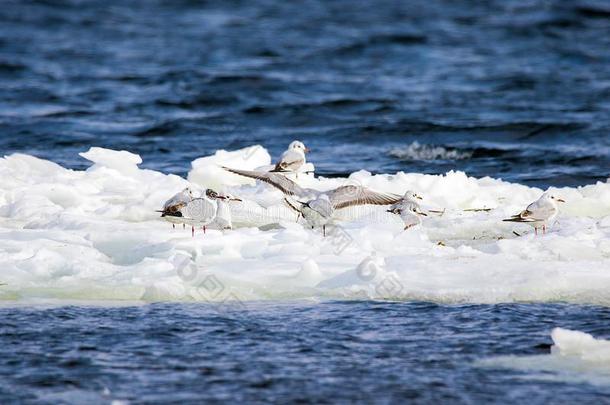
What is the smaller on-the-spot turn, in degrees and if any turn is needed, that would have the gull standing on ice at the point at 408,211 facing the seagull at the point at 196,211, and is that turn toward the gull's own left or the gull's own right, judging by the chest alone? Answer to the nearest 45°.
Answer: approximately 180°

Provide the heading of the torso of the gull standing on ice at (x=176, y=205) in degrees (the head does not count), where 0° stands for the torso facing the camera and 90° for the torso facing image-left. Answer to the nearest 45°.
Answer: approximately 270°

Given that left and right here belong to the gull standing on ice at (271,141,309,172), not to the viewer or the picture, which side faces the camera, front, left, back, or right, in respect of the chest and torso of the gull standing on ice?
right

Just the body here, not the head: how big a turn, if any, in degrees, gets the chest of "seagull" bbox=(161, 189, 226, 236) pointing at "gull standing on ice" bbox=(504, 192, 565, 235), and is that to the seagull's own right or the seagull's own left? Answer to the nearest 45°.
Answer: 0° — it already faces it

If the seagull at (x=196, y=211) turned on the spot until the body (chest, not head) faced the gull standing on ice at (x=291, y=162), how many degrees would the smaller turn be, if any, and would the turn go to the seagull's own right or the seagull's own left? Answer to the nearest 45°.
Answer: approximately 45° to the seagull's own left

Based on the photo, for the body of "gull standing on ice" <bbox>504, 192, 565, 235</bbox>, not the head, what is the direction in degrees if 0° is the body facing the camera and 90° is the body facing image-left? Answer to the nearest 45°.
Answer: approximately 270°

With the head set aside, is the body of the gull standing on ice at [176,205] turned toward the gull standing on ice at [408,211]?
yes

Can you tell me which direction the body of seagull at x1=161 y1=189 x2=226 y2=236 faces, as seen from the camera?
to the viewer's right

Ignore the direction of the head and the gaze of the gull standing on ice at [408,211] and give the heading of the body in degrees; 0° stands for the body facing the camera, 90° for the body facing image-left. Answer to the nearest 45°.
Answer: approximately 270°

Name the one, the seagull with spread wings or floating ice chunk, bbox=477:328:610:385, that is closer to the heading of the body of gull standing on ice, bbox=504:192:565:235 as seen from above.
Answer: the floating ice chunk

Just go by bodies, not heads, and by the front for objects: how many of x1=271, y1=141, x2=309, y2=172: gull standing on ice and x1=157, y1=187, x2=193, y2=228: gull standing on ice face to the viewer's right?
2
